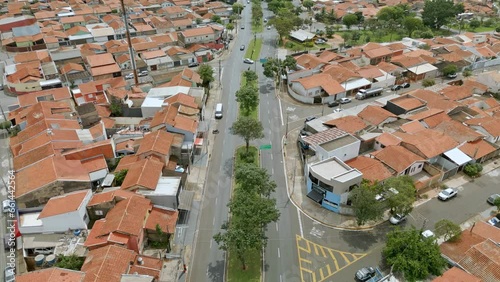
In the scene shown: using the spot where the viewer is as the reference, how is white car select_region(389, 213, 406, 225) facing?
facing the viewer and to the left of the viewer

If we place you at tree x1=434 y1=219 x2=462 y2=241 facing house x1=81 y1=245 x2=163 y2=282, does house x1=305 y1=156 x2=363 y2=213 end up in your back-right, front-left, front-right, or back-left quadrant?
front-right

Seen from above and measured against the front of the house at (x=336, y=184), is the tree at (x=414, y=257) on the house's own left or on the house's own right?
on the house's own left

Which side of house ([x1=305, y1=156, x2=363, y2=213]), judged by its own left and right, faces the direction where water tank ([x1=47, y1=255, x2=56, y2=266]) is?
front

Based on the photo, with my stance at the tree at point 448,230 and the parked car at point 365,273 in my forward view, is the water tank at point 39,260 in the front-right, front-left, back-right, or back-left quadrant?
front-right

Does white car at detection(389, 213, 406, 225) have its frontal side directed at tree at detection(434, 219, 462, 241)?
no

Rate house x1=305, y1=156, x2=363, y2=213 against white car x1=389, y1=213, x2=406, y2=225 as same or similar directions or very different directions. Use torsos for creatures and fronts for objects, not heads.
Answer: same or similar directions

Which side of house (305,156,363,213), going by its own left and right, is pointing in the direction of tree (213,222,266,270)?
front

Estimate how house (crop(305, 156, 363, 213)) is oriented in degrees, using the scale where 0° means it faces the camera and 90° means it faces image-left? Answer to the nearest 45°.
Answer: approximately 45°

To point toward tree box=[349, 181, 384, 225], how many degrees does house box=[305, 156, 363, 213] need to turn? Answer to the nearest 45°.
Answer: approximately 90° to its left
